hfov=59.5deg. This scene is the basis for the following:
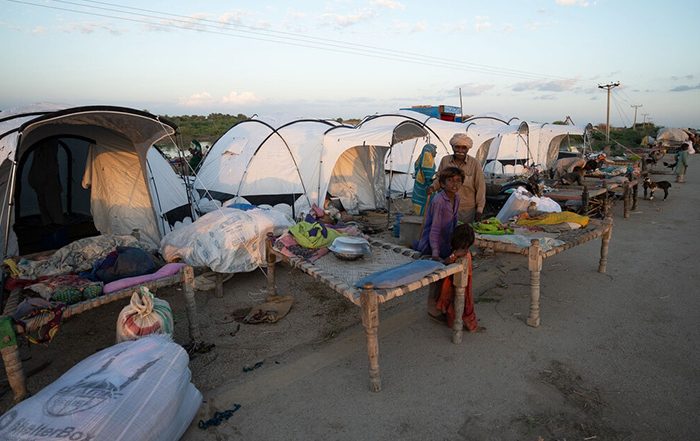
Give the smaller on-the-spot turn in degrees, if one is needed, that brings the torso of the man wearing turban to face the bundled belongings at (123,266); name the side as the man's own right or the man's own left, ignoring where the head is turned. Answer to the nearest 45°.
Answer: approximately 45° to the man's own right

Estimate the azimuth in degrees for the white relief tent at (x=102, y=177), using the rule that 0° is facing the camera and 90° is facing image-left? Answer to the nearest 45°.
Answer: approximately 315°

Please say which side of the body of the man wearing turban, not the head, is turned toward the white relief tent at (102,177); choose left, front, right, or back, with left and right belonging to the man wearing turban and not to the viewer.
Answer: right

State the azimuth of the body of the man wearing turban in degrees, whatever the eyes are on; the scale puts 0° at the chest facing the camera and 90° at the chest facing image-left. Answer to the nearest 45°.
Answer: approximately 0°

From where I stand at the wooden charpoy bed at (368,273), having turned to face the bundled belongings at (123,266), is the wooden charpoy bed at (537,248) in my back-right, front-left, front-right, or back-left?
back-right

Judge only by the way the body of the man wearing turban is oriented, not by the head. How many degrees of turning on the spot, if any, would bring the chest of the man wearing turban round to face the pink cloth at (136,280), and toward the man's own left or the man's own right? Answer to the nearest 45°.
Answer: approximately 45° to the man's own right

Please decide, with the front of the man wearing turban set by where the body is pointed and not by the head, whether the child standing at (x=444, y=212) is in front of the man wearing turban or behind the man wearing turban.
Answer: in front

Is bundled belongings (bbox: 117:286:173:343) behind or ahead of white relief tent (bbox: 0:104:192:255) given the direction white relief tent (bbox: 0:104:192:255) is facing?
ahead
